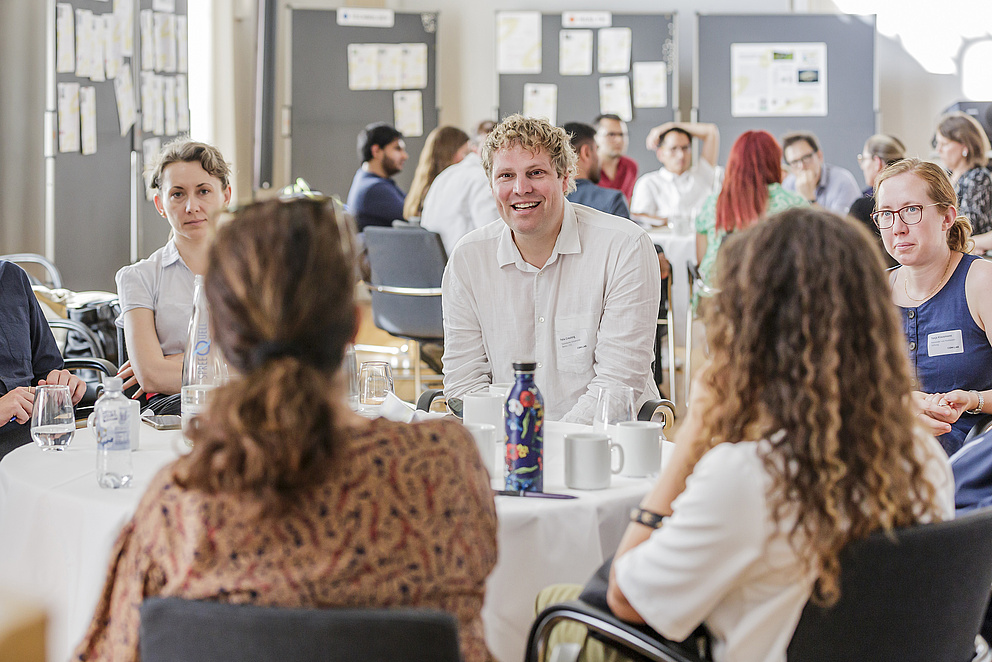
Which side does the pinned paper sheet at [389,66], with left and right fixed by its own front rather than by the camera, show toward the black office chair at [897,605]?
front

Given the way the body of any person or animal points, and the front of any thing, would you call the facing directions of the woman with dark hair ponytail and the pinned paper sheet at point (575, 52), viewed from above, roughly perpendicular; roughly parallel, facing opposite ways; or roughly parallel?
roughly parallel, facing opposite ways

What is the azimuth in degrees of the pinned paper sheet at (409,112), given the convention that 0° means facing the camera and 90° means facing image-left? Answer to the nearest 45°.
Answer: approximately 0°

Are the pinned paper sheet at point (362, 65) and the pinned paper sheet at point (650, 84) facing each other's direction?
no

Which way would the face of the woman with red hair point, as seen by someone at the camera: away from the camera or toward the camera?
away from the camera

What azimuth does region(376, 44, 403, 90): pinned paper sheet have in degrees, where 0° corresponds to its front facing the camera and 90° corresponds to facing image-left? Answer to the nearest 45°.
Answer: approximately 0°

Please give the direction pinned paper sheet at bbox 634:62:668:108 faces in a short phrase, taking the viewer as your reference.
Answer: facing the viewer

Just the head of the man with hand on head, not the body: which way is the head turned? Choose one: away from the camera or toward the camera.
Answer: toward the camera

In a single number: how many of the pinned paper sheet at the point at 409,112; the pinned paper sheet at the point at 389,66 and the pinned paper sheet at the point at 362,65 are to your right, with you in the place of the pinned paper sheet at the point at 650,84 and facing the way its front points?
3

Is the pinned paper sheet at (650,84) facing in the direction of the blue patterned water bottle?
yes

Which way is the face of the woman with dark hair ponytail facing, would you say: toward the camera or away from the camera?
away from the camera

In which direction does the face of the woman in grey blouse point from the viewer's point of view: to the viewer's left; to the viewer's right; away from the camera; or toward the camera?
toward the camera

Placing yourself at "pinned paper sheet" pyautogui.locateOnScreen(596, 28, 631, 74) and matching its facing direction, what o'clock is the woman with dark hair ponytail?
The woman with dark hair ponytail is roughly at 12 o'clock from the pinned paper sheet.

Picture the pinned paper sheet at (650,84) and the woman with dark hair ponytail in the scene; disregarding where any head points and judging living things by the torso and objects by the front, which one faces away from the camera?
the woman with dark hair ponytail
